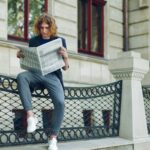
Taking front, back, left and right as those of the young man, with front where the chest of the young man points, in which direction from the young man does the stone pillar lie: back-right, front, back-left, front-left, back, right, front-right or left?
back-left

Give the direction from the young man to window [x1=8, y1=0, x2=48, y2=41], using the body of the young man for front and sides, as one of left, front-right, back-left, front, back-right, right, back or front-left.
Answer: back

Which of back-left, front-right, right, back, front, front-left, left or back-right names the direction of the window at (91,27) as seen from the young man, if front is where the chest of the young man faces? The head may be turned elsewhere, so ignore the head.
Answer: back

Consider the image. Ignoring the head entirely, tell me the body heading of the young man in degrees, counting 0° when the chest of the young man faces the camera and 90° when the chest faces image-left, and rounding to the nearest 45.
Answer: approximately 0°
